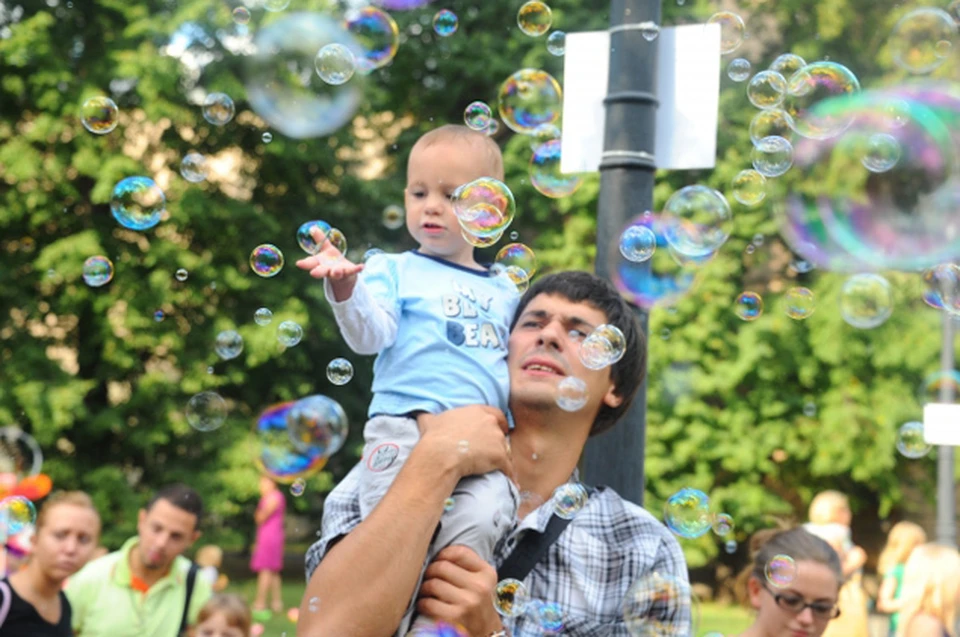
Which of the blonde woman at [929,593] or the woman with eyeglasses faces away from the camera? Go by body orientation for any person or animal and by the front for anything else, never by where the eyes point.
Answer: the blonde woman

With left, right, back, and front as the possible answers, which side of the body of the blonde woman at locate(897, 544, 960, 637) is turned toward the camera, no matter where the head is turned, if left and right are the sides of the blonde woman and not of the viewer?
back

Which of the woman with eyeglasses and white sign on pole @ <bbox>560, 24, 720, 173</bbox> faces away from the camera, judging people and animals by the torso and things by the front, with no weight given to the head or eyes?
the white sign on pole

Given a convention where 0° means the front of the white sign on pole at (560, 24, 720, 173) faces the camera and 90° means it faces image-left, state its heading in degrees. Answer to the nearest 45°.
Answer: approximately 180°

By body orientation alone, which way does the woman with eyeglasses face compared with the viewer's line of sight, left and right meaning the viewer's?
facing the viewer and to the right of the viewer
